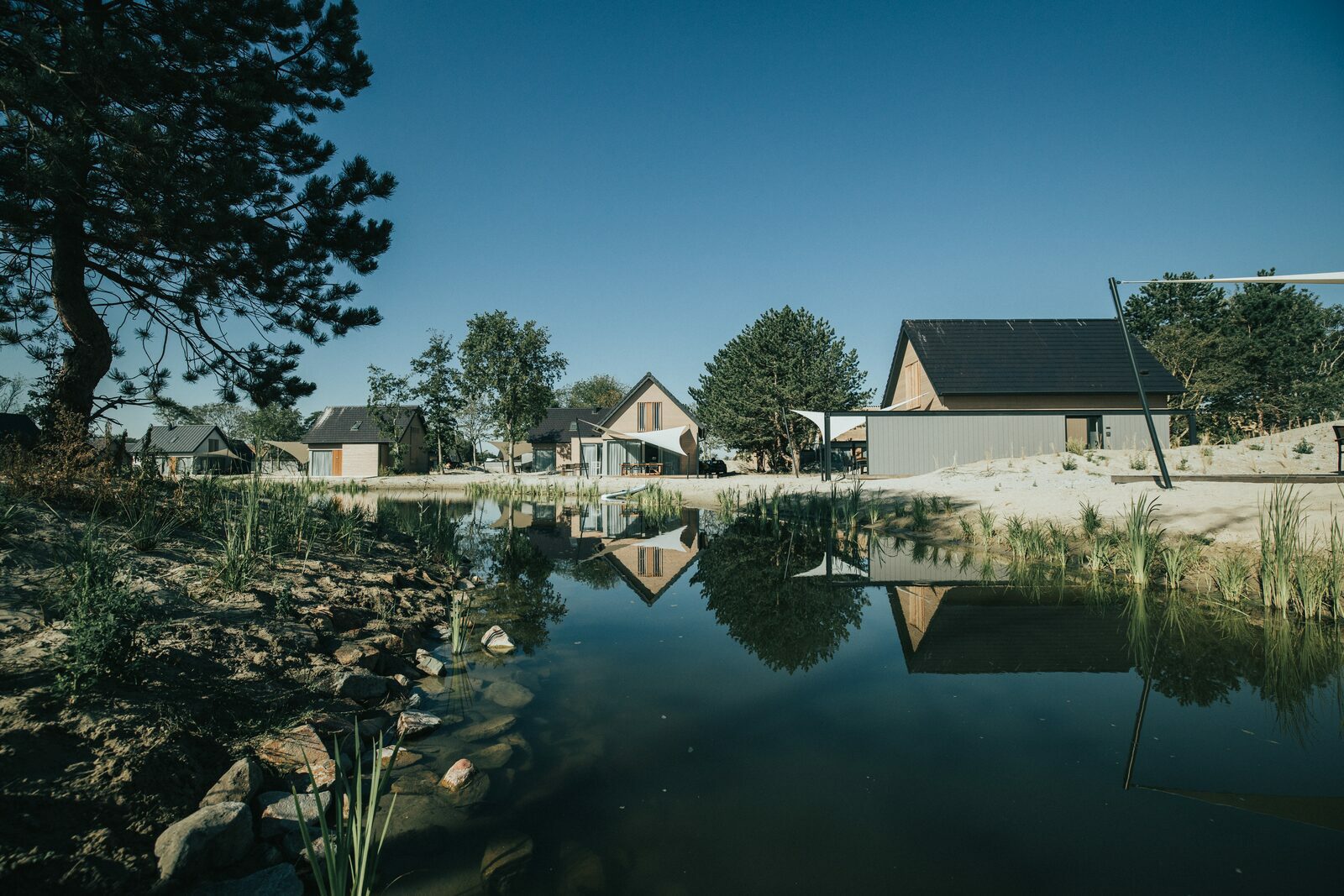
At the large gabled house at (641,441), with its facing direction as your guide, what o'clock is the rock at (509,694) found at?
The rock is roughly at 12 o'clock from the large gabled house.

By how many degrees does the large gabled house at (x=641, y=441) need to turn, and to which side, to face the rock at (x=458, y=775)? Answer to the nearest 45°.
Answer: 0° — it already faces it

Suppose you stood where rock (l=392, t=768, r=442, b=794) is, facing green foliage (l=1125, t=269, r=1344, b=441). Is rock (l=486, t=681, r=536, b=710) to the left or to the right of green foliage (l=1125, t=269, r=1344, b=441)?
left

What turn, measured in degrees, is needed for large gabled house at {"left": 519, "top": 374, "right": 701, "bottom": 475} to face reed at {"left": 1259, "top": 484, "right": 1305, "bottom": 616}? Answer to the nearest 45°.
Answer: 0° — it already faces it

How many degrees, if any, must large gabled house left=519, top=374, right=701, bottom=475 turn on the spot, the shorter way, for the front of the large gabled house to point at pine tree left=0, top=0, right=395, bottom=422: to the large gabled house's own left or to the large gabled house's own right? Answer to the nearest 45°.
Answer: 0° — it already faces it

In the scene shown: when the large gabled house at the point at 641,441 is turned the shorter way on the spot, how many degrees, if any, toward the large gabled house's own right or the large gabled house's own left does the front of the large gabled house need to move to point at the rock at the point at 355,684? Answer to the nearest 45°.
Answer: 0° — it already faces it

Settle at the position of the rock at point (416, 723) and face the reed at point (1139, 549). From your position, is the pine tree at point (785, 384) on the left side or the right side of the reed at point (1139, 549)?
left

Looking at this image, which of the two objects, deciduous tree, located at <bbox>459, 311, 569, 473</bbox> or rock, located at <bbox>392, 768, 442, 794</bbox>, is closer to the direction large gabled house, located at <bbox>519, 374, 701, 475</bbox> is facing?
the rock

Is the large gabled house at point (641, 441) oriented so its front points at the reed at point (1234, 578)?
yes

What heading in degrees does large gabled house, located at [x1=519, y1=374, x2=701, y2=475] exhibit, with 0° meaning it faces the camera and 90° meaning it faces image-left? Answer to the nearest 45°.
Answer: approximately 0°
